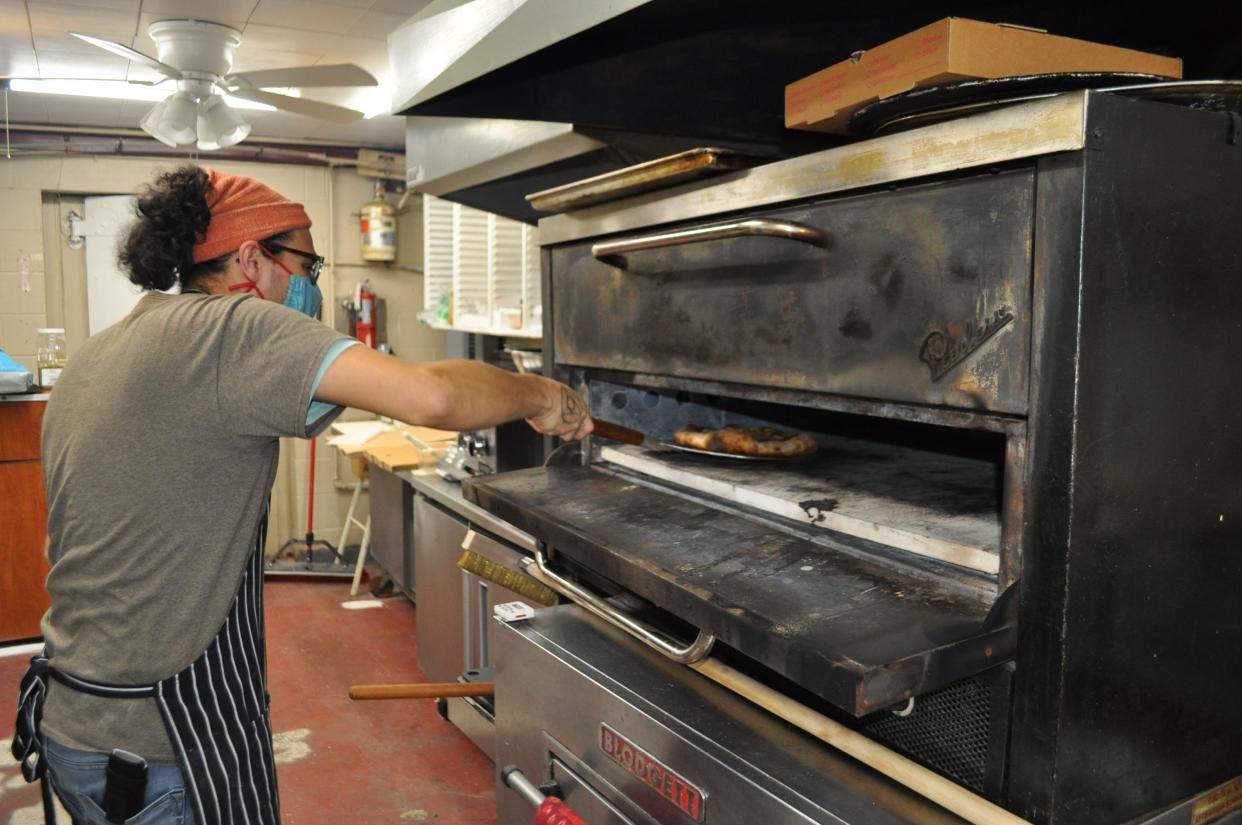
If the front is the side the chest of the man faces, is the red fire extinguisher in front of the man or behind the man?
in front

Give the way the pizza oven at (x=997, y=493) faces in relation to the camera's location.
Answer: facing the viewer and to the left of the viewer

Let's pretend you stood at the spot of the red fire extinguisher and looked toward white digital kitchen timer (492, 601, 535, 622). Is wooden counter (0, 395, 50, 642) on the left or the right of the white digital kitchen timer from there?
right

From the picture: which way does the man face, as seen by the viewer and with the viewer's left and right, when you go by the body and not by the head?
facing away from the viewer and to the right of the viewer

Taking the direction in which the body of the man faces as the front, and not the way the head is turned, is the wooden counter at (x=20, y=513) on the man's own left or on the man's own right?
on the man's own left

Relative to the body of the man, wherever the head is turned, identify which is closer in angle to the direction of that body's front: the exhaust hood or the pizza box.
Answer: the exhaust hood

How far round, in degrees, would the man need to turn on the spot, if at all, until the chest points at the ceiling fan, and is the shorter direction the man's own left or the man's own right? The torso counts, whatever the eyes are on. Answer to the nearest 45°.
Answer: approximately 45° to the man's own left
